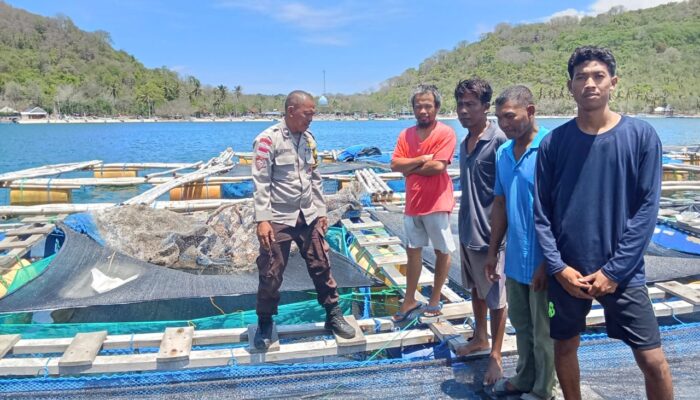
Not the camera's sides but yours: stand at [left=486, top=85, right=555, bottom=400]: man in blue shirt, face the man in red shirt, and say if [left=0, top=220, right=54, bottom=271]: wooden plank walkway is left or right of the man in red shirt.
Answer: left

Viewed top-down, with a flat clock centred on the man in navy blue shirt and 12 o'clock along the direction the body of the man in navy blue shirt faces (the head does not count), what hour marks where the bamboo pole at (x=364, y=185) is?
The bamboo pole is roughly at 5 o'clock from the man in navy blue shirt.

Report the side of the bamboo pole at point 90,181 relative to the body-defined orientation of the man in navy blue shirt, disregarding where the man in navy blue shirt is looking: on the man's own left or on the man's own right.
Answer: on the man's own right

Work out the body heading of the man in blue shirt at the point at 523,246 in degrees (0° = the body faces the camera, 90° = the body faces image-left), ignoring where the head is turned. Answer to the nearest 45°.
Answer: approximately 45°

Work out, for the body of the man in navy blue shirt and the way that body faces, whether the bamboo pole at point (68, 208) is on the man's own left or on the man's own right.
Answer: on the man's own right

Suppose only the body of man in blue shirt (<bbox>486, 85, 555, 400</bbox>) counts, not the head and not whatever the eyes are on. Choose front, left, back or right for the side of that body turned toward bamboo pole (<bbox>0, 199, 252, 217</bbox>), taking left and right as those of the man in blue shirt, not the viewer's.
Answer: right

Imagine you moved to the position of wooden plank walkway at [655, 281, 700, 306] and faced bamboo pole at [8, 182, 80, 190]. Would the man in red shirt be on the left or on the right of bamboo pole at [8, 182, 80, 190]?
left

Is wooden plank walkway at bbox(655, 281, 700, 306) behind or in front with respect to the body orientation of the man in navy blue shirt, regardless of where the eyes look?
behind

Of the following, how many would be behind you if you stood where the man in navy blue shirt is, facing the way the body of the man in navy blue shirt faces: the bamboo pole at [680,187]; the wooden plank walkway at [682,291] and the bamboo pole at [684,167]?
3

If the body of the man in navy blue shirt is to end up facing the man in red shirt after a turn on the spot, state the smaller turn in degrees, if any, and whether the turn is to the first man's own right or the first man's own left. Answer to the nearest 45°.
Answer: approximately 135° to the first man's own right

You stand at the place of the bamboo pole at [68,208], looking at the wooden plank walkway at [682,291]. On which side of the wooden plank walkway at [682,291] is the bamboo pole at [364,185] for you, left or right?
left
